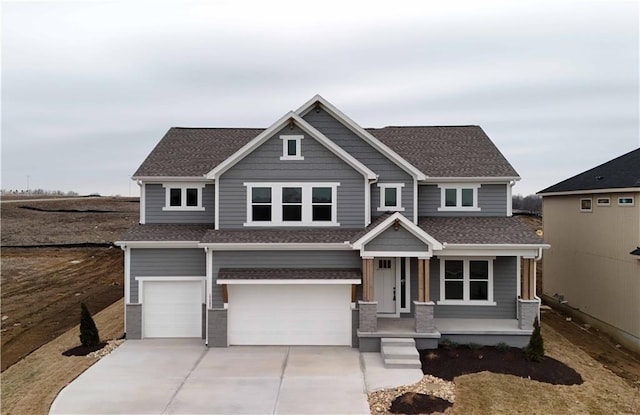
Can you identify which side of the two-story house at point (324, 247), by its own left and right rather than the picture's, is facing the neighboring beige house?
left

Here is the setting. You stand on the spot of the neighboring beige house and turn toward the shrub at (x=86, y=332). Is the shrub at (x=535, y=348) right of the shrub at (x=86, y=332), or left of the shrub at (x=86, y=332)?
left

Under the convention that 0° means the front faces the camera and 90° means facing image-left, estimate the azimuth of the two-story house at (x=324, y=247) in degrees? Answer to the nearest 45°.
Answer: approximately 0°

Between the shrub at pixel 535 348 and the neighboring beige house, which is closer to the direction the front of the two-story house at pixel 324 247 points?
the shrub

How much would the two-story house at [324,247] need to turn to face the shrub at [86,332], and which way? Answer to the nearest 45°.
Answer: approximately 90° to its right

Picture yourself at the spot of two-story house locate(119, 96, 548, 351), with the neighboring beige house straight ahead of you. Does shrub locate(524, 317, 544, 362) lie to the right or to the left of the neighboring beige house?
right
